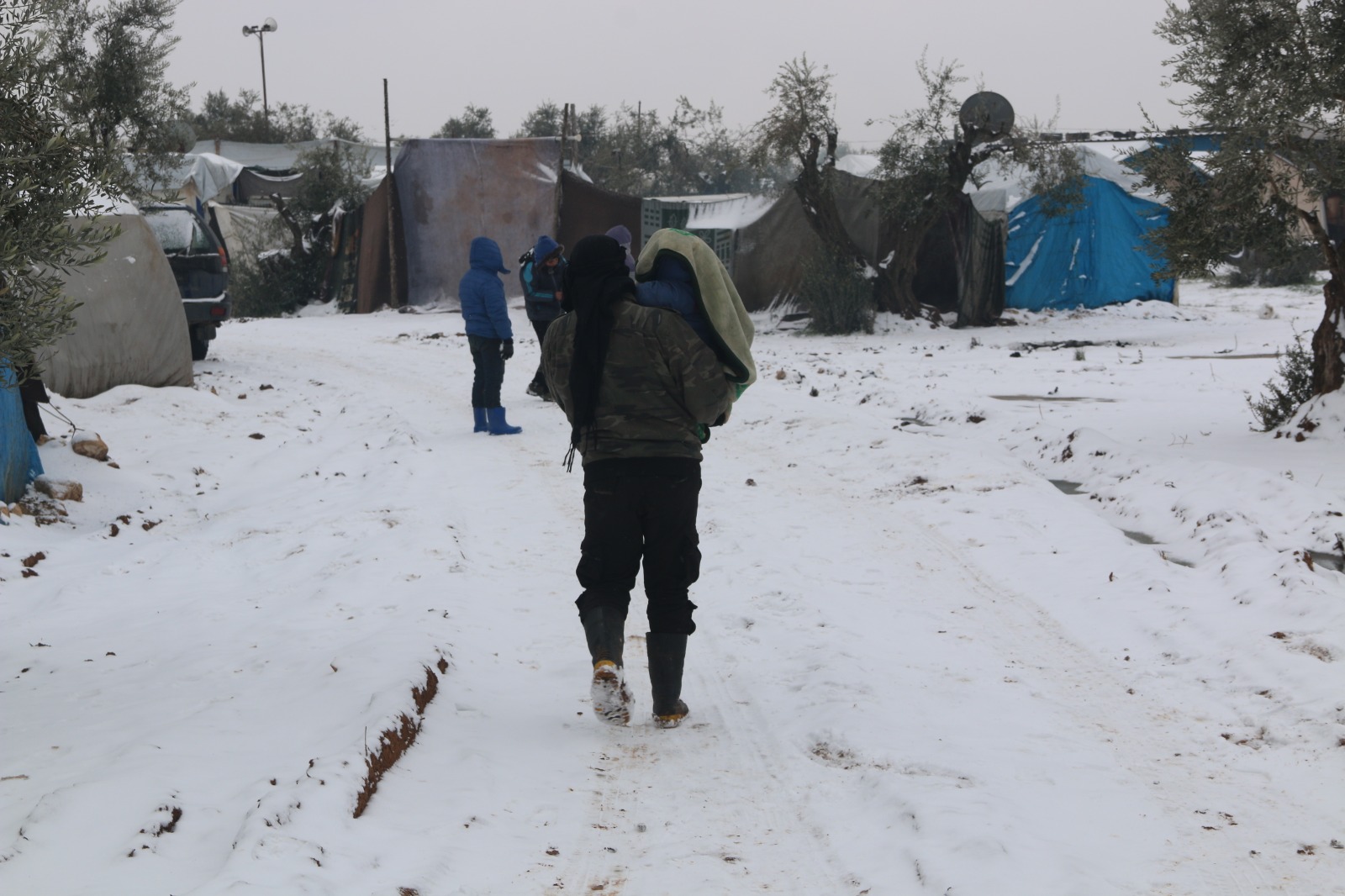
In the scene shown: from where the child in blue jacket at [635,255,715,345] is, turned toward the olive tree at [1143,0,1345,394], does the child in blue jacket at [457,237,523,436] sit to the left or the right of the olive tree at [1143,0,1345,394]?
left

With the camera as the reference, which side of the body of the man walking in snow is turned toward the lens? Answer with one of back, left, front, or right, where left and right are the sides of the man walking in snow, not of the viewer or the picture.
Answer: back

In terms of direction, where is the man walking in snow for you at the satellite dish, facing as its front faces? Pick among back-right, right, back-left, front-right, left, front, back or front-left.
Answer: back

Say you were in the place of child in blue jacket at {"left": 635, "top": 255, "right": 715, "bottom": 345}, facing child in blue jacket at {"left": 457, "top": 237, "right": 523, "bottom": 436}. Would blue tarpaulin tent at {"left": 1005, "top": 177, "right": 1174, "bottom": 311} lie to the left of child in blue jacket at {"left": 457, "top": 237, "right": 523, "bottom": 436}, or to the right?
right

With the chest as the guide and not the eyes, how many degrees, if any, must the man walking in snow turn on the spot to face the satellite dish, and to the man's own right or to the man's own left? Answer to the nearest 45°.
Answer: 0° — they already face it

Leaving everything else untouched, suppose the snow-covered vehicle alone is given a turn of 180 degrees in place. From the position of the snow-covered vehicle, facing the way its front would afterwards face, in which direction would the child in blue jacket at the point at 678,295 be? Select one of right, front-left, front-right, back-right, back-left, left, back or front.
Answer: front

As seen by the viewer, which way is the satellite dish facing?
away from the camera

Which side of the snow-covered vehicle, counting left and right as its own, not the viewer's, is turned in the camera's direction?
back

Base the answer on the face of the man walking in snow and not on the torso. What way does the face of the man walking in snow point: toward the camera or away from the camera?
away from the camera

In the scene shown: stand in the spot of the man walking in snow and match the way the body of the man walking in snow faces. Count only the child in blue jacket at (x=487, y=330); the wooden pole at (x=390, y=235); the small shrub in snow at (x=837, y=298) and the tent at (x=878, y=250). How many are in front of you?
4

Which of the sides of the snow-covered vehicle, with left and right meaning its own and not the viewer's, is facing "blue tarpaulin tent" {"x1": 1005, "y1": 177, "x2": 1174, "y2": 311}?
right

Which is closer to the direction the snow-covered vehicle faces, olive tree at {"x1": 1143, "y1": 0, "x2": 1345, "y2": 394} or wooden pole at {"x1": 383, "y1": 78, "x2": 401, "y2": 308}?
the wooden pole
